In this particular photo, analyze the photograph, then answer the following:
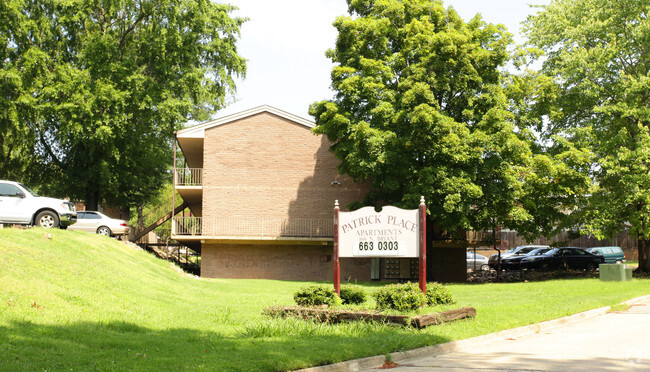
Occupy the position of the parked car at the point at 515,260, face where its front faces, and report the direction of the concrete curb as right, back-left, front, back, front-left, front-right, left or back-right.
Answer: front-left

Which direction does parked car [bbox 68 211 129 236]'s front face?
to the viewer's left

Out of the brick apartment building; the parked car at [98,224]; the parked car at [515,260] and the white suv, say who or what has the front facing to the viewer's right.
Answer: the white suv

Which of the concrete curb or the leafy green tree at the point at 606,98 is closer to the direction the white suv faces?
the leafy green tree

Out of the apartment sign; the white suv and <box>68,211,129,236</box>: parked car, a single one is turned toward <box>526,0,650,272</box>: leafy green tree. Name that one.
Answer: the white suv

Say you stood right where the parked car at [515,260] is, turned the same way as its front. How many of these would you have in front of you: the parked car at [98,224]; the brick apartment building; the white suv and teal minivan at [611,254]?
3

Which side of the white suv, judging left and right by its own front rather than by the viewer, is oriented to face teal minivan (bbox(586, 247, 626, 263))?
front

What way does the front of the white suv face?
to the viewer's right

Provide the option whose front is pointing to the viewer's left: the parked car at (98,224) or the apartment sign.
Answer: the parked car
